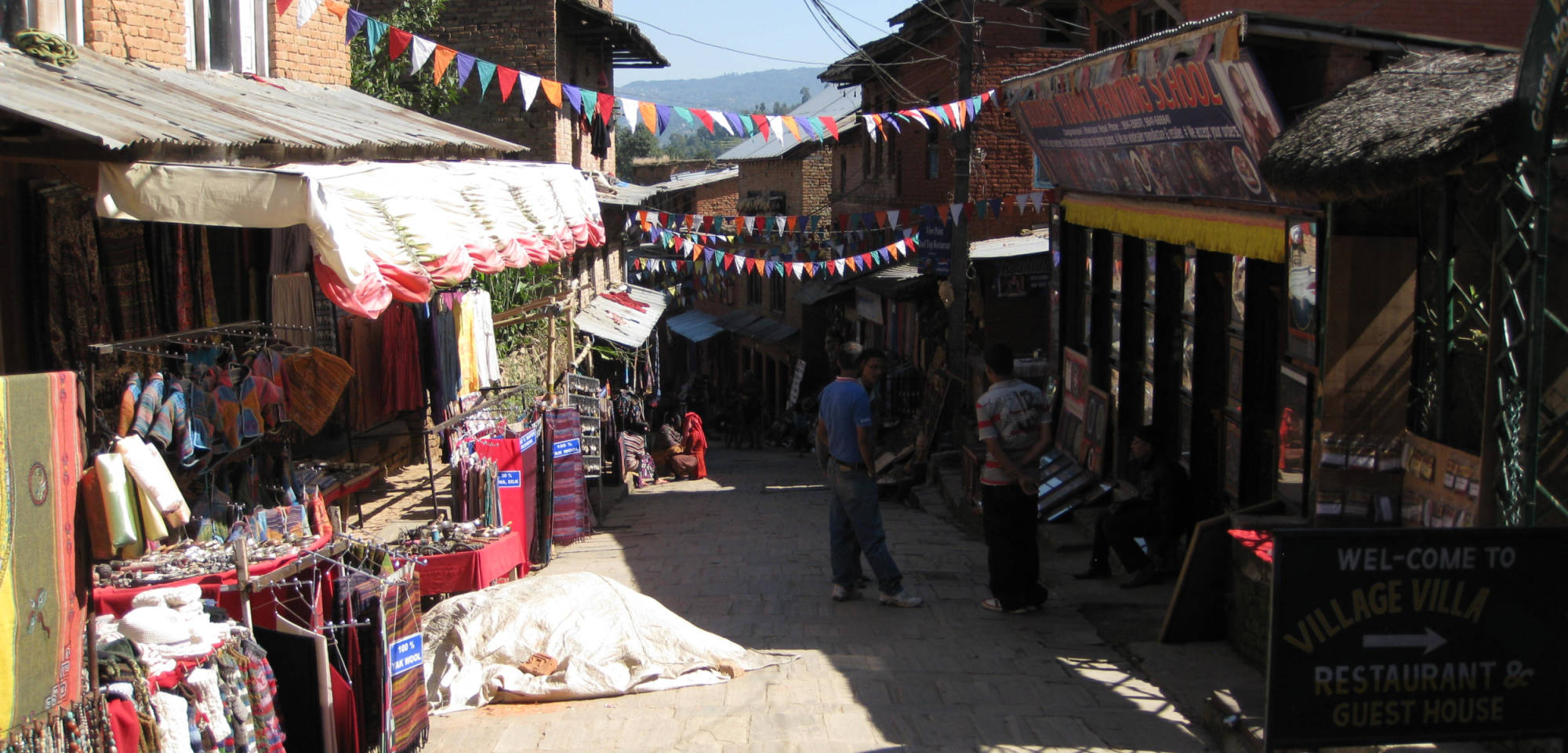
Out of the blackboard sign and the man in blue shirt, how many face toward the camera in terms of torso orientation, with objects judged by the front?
1

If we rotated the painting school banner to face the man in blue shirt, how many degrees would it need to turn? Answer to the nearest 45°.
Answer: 0° — it already faces them

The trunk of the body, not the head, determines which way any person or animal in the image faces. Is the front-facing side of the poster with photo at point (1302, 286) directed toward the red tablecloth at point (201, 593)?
yes

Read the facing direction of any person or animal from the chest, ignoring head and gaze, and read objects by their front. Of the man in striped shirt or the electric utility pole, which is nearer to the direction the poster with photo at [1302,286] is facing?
the man in striped shirt

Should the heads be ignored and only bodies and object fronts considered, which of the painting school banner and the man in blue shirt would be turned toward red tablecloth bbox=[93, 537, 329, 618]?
the painting school banner

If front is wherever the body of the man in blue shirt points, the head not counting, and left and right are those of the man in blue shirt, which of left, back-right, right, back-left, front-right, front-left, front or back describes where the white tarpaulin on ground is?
back

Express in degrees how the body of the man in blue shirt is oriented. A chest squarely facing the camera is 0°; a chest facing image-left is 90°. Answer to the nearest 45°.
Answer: approximately 225°

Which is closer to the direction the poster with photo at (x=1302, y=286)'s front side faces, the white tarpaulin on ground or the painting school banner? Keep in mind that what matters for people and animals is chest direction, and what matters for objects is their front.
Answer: the white tarpaulin on ground

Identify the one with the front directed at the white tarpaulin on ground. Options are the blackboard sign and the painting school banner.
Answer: the painting school banner

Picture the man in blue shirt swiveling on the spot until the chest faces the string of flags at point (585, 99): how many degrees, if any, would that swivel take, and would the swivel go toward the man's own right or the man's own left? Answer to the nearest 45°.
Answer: approximately 90° to the man's own left

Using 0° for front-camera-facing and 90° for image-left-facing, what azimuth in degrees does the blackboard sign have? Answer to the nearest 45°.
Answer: approximately 0°
